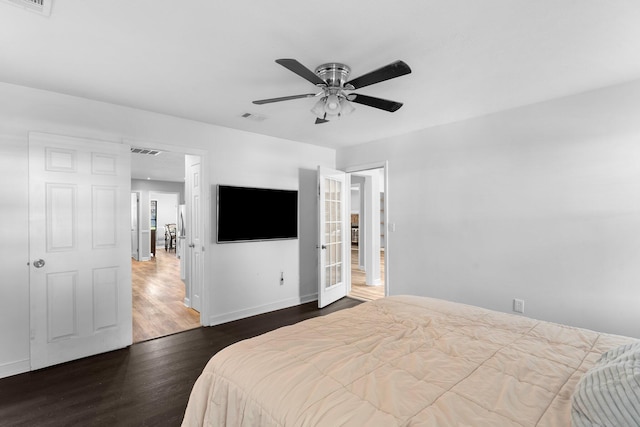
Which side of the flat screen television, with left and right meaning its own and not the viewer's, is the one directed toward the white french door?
left

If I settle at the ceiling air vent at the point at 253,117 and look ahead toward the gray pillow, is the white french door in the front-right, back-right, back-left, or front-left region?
back-left

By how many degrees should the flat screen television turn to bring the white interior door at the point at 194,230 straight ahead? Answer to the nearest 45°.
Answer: approximately 135° to its right

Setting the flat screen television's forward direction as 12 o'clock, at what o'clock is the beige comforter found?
The beige comforter is roughly at 1 o'clock from the flat screen television.

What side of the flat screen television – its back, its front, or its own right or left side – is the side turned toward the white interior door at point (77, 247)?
right

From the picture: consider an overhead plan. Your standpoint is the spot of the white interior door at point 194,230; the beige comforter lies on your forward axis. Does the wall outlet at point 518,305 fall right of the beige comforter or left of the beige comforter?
left

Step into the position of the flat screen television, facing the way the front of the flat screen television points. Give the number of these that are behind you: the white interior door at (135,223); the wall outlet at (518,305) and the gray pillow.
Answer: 1

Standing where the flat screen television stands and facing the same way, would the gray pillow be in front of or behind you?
in front

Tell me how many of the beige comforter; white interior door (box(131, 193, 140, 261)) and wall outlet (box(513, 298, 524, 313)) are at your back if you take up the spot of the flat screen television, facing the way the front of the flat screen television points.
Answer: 1

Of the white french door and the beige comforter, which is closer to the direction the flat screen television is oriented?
the beige comforter

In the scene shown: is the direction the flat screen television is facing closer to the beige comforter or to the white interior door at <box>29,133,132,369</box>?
the beige comforter

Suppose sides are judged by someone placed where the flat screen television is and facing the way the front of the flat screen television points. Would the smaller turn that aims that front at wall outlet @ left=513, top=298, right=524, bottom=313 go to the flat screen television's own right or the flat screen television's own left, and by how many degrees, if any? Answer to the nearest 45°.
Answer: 0° — it already faces it

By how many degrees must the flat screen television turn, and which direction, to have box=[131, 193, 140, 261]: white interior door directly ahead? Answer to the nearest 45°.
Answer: approximately 180°
